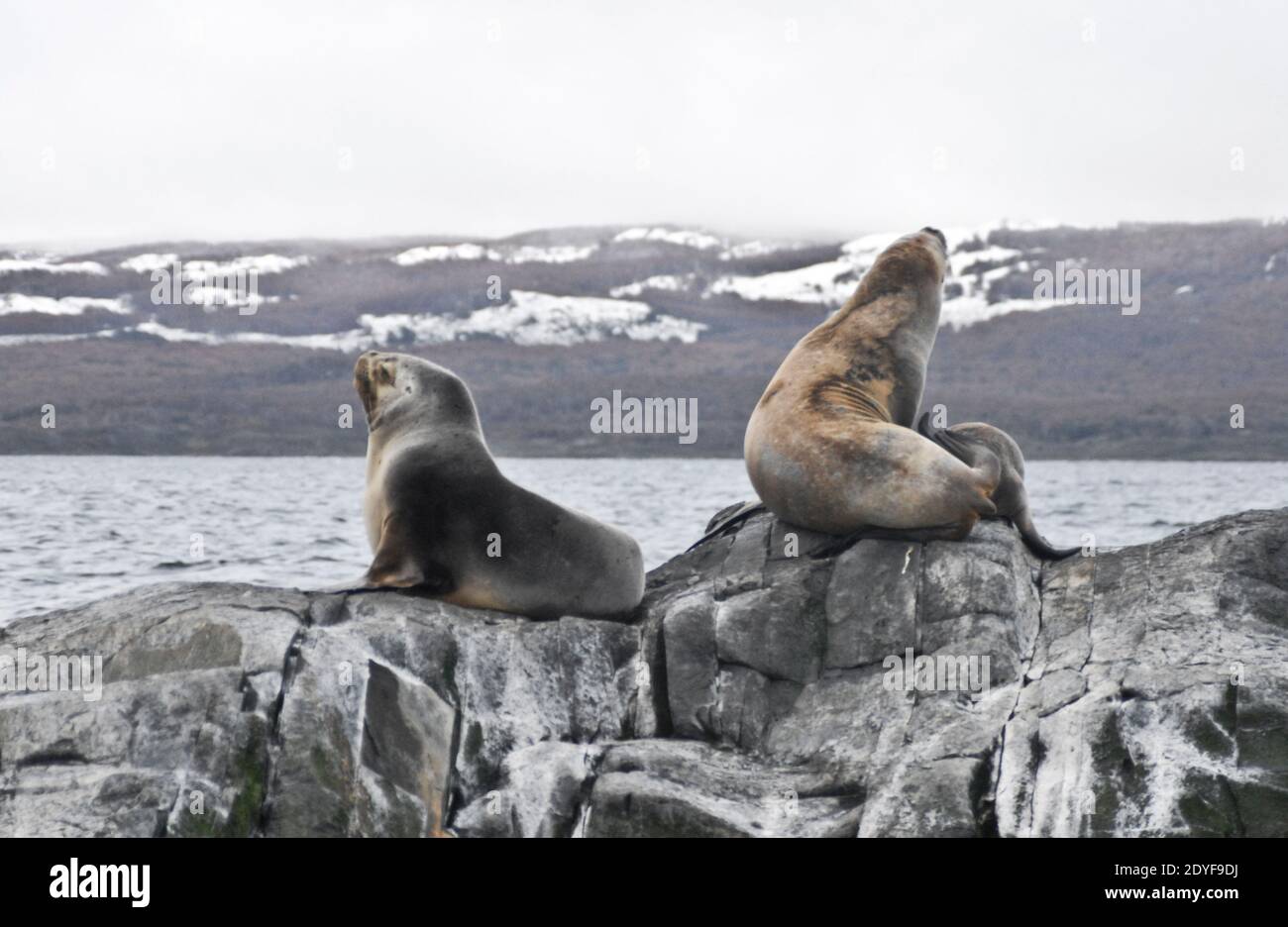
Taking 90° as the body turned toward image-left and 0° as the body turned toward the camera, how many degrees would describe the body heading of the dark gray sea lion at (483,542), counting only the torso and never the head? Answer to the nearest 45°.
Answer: approximately 90°

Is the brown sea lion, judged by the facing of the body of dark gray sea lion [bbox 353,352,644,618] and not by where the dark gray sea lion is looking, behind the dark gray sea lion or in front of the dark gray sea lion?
behind
